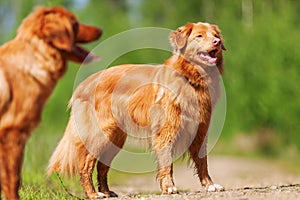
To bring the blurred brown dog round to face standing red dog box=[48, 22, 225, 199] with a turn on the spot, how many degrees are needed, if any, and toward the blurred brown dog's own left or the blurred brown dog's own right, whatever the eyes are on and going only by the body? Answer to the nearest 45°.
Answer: approximately 45° to the blurred brown dog's own left

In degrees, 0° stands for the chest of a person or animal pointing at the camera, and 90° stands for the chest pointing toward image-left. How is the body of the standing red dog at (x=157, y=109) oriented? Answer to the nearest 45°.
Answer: approximately 315°

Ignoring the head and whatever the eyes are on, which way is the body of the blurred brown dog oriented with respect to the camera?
to the viewer's right

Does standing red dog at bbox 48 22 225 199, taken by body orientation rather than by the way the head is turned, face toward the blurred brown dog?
no

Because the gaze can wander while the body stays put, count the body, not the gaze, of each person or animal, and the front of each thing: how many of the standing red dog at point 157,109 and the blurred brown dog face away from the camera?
0
